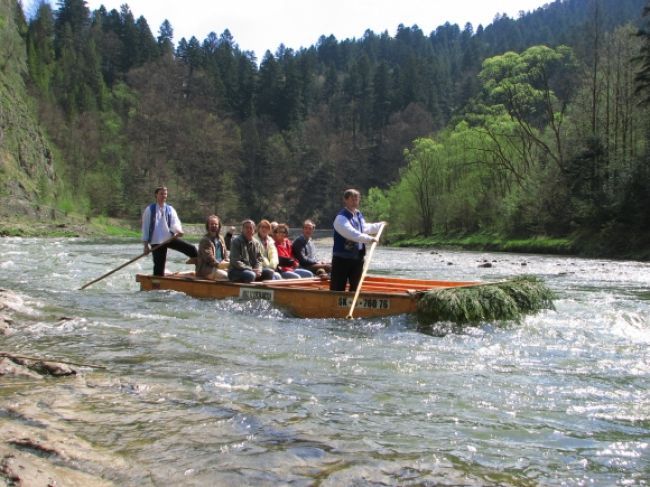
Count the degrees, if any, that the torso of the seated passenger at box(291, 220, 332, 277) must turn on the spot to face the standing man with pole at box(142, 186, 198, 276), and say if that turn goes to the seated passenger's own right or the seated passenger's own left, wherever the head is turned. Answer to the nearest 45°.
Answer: approximately 135° to the seated passenger's own right

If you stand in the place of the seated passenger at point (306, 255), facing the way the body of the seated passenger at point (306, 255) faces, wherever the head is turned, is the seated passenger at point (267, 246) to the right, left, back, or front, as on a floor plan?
right

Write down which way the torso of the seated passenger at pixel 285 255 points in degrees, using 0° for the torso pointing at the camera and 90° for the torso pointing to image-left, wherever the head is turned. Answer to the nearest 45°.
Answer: approximately 315°

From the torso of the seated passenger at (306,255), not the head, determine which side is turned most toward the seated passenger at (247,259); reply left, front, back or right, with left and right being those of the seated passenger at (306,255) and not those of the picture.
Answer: right

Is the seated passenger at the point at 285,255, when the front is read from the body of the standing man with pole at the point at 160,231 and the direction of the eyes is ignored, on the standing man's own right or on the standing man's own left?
on the standing man's own left

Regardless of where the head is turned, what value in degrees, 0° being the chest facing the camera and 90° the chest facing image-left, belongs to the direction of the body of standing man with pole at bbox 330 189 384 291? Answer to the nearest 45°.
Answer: approximately 315°

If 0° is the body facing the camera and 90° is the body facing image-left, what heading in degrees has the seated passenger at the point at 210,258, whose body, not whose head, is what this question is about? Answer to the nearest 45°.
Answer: approximately 315°

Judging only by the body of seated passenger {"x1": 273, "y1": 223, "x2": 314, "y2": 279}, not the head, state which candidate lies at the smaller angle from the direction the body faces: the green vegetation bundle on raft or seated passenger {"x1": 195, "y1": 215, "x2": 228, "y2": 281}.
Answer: the green vegetation bundle on raft
